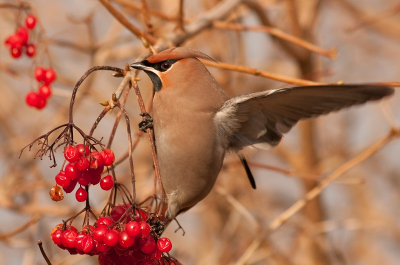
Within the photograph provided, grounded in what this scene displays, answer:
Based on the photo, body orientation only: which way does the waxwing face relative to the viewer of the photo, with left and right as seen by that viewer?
facing to the left of the viewer
